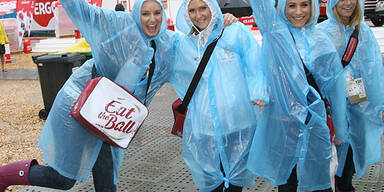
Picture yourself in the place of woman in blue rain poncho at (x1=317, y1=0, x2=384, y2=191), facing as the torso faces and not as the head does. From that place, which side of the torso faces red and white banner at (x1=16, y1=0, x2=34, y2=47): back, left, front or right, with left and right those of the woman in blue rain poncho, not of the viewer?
right

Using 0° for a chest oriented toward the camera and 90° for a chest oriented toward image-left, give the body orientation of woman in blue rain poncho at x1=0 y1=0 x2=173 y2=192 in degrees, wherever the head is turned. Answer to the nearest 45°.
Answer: approximately 315°

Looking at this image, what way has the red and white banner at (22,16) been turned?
toward the camera

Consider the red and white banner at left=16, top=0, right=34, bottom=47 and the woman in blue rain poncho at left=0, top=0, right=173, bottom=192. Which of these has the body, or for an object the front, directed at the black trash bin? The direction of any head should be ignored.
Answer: the red and white banner

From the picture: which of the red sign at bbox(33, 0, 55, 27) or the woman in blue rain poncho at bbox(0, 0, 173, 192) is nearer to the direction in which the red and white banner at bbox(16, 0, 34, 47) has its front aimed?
the woman in blue rain poncho

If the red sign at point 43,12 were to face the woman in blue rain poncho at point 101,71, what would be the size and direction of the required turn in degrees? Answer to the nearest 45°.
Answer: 0° — it already faces them

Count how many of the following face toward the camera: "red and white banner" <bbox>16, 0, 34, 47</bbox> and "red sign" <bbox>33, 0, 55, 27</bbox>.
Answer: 2

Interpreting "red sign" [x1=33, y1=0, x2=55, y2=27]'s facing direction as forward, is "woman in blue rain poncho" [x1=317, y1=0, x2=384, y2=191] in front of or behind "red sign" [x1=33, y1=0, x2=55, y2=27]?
in front

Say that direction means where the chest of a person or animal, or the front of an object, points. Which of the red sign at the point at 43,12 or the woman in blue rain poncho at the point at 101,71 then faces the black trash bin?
the red sign

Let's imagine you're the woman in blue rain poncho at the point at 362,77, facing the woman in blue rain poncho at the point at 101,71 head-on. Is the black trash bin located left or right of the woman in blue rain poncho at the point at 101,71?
right

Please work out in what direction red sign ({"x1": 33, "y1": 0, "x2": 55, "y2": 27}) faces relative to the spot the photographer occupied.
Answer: facing the viewer

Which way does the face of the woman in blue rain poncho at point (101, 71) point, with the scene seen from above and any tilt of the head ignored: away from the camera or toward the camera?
toward the camera
